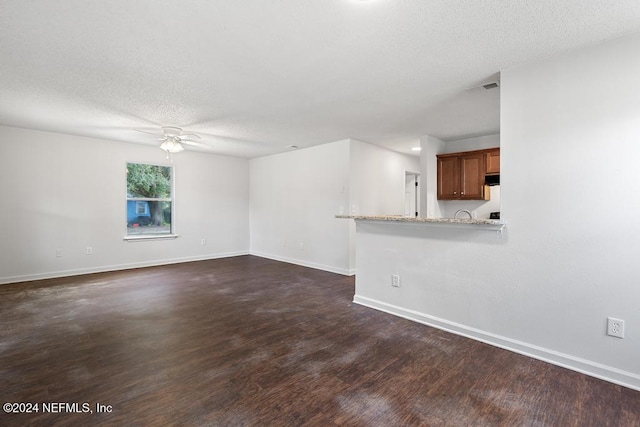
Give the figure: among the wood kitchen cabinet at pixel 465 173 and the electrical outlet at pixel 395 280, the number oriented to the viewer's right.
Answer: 0

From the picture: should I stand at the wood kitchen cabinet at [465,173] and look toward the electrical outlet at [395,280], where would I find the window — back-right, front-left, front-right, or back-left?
front-right

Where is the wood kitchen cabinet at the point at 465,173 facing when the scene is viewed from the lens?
facing the viewer and to the left of the viewer

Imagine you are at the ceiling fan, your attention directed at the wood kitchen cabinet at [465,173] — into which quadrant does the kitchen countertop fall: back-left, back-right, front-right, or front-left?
front-right

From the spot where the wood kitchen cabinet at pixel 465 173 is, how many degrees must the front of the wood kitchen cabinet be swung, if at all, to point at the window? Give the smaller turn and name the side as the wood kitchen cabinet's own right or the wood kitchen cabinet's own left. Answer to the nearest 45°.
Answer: approximately 45° to the wood kitchen cabinet's own right

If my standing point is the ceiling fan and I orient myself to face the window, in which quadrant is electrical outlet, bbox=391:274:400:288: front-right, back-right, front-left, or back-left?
back-right

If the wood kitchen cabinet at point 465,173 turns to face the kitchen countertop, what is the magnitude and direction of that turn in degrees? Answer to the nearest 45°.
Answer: approximately 45° to its left

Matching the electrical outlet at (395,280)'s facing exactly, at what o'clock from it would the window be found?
The window is roughly at 2 o'clock from the electrical outlet.

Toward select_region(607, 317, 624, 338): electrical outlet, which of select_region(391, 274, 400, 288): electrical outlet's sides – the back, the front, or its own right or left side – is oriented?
left

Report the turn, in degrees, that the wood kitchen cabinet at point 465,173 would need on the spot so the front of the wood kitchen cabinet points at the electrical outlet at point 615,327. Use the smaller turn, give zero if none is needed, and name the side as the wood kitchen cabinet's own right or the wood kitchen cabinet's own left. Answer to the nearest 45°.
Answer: approximately 45° to the wood kitchen cabinet's own left
